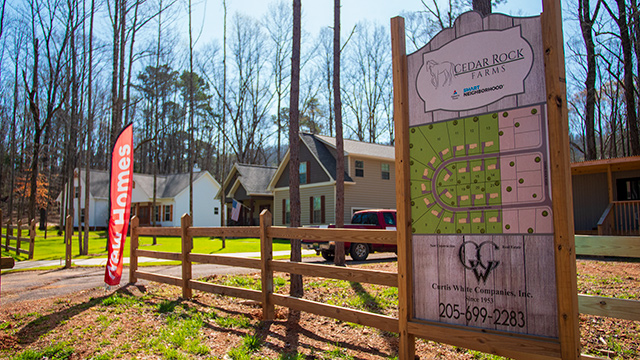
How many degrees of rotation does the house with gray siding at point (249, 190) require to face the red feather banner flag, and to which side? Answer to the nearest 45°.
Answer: approximately 45° to its left

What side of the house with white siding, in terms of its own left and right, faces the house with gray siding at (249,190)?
left

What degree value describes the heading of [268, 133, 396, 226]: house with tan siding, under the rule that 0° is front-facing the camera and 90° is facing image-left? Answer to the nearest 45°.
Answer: approximately 45°

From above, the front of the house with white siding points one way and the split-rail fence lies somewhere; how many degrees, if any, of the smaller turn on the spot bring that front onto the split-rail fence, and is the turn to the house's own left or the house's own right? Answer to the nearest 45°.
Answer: approximately 45° to the house's own left

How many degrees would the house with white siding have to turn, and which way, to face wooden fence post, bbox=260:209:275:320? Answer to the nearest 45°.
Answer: approximately 45° to its left

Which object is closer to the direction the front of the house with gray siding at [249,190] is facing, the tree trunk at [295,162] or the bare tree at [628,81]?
the tree trunk

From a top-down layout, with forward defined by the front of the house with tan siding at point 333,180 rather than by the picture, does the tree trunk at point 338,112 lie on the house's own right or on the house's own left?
on the house's own left

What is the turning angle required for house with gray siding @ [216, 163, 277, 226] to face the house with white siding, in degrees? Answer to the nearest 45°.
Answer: approximately 90° to its right

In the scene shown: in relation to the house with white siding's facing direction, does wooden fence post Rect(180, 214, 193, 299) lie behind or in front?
in front

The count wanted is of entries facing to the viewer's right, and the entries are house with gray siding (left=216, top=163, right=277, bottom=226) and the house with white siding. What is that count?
0

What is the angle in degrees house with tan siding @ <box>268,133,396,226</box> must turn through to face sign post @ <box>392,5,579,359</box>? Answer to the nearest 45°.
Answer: approximately 45° to its left

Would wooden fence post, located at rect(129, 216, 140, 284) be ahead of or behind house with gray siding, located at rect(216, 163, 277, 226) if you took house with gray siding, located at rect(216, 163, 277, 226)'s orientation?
ahead

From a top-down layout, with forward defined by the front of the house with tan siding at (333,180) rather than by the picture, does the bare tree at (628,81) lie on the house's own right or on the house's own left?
on the house's own left

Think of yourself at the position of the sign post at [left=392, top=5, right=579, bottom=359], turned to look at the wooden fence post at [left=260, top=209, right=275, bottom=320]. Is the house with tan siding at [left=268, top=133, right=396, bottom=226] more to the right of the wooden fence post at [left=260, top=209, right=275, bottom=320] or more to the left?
right

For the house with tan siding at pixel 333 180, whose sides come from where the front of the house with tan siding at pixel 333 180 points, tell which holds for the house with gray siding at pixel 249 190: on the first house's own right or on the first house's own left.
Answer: on the first house's own right

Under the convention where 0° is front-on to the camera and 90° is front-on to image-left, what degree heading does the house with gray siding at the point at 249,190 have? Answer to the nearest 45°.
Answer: approximately 45°

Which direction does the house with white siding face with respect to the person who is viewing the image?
facing the viewer and to the left of the viewer
